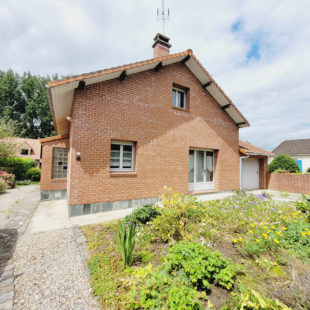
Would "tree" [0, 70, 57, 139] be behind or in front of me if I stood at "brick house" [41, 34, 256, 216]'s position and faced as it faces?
behind

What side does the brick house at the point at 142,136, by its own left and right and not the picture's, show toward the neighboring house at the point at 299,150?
left

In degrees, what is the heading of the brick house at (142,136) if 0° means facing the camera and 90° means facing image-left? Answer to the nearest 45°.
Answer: approximately 315°

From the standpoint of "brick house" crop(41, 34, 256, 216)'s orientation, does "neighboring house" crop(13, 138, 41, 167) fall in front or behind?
behind

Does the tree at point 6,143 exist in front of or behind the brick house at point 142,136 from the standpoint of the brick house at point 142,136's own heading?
behind

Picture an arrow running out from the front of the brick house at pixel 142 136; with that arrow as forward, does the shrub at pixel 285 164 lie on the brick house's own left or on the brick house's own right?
on the brick house's own left

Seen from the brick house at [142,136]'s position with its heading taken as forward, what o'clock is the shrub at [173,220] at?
The shrub is roughly at 1 o'clock from the brick house.

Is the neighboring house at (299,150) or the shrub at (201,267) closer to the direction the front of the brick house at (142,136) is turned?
the shrub

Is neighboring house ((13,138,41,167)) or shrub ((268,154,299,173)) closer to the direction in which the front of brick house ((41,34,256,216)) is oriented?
the shrub
